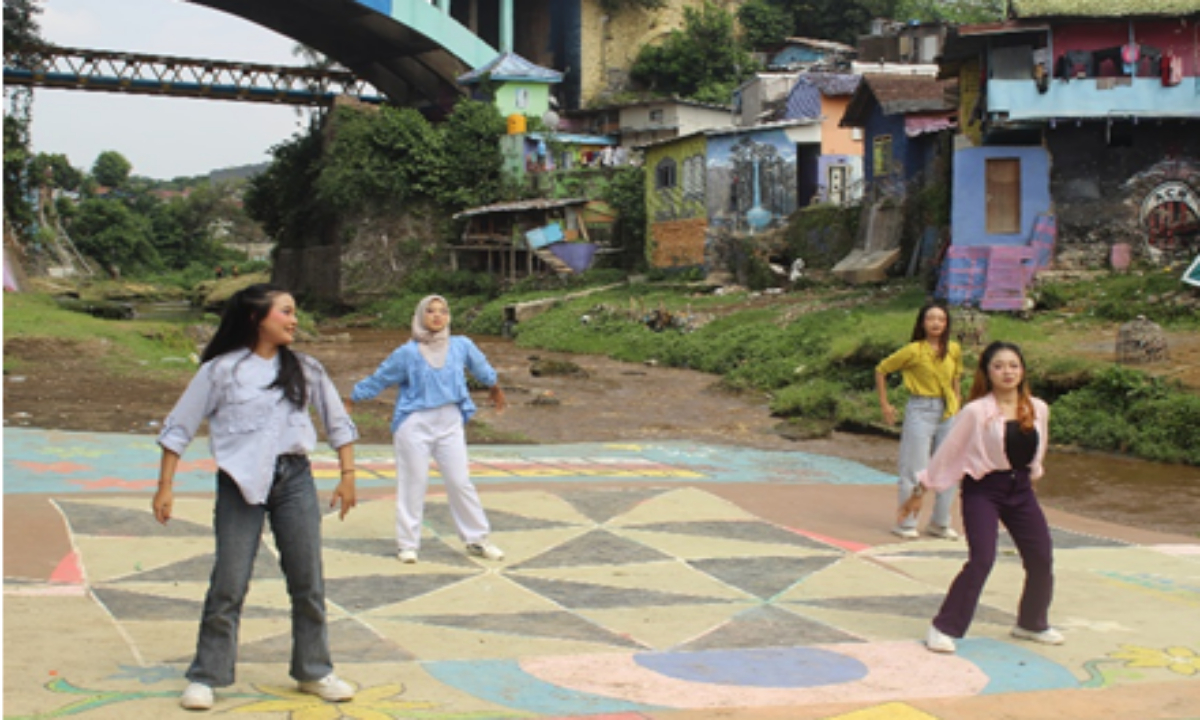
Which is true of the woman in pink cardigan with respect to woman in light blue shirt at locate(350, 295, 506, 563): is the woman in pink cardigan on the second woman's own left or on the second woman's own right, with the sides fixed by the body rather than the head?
on the second woman's own left

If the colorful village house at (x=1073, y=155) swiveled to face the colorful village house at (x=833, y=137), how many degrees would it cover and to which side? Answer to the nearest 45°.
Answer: approximately 135° to its right

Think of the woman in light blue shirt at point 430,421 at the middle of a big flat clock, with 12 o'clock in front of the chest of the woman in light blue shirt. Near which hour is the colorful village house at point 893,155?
The colorful village house is roughly at 7 o'clock from the woman in light blue shirt.

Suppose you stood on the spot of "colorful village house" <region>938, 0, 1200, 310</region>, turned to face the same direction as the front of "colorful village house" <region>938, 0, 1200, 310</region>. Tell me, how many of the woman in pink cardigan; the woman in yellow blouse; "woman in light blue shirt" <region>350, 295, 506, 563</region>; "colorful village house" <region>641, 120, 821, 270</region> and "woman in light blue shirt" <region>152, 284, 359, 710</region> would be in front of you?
4

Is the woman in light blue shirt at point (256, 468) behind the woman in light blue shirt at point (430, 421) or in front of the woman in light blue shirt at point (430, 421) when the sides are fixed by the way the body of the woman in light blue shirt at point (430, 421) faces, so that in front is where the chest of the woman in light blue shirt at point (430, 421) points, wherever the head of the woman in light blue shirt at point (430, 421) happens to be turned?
in front

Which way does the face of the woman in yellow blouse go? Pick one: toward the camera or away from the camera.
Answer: toward the camera

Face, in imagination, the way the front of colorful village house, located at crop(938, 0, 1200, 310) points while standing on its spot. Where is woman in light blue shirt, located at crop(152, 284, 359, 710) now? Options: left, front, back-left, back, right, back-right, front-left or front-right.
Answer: front

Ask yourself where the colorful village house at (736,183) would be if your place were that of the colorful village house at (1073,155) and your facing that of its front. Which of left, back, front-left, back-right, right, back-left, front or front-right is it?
back-right

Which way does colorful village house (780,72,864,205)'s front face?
toward the camera

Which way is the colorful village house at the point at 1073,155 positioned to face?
toward the camera

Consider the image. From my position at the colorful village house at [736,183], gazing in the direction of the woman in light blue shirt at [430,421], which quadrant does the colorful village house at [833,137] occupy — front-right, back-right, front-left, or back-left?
back-left

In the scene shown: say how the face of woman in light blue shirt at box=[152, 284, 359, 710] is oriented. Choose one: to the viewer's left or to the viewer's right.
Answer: to the viewer's right

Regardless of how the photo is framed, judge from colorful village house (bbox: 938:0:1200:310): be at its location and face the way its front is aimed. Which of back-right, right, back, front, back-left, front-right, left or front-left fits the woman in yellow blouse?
front

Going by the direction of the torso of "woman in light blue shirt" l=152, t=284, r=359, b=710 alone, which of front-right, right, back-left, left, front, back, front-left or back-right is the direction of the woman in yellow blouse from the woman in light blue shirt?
back-left

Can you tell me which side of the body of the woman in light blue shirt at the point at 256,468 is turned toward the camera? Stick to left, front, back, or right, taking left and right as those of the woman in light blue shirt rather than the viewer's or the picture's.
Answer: front

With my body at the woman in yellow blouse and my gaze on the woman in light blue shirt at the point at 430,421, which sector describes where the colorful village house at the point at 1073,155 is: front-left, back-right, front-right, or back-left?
back-right

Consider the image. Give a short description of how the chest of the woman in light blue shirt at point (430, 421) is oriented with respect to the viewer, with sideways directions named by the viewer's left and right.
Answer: facing the viewer
